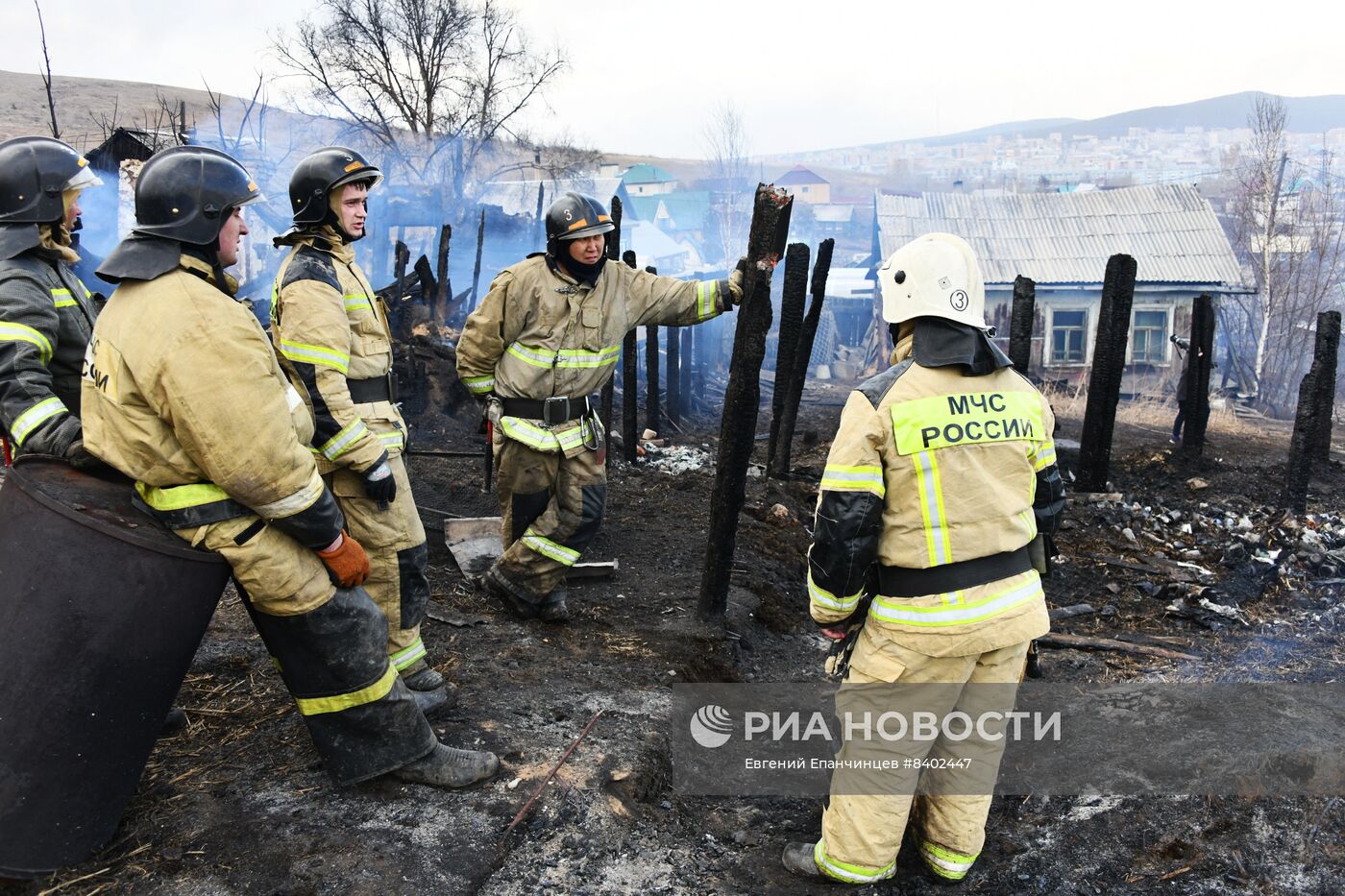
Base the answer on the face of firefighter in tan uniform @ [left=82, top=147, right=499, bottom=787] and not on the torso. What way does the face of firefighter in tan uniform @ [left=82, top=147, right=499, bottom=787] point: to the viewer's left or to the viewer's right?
to the viewer's right

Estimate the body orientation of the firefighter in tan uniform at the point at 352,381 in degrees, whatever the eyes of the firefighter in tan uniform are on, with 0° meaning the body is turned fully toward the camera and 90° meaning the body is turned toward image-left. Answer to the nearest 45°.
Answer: approximately 270°

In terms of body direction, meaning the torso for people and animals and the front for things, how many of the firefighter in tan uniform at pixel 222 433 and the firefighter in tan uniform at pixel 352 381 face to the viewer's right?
2

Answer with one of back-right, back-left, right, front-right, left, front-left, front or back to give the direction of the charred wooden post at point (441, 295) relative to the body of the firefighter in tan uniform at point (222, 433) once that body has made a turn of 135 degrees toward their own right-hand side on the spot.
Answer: back-right

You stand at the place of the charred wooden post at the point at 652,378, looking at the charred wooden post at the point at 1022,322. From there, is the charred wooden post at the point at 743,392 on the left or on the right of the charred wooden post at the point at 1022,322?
right

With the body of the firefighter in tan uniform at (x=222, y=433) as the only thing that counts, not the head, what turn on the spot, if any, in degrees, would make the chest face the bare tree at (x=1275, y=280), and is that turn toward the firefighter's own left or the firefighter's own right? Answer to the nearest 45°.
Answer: approximately 45° to the firefighter's own left

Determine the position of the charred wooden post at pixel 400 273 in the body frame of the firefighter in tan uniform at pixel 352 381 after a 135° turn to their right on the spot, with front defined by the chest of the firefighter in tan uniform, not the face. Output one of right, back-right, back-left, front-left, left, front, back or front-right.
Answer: back-right

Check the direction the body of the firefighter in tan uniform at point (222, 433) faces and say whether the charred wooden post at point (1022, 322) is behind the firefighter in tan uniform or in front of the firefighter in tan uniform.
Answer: in front

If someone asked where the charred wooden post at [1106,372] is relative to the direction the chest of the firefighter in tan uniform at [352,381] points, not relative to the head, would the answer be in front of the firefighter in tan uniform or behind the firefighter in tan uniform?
in front

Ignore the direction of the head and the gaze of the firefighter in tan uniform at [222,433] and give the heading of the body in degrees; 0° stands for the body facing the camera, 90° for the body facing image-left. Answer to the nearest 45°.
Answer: approximately 270°
